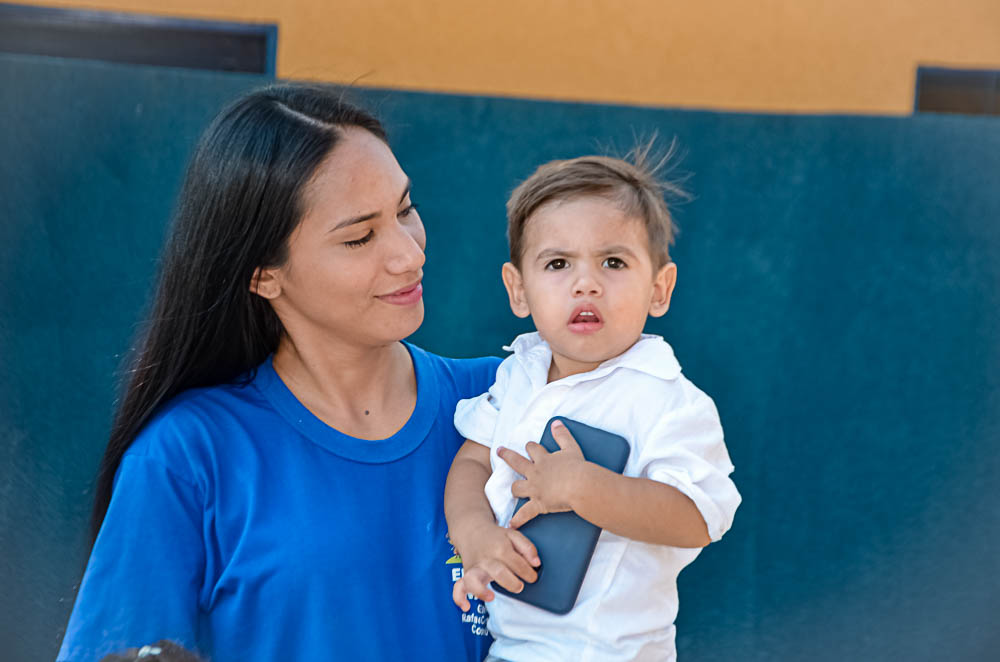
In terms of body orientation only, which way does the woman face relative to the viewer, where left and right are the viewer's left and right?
facing the viewer and to the right of the viewer

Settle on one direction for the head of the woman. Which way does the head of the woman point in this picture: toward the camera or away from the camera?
toward the camera

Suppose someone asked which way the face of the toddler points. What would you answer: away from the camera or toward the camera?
toward the camera

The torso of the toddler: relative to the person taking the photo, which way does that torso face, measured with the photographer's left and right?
facing the viewer and to the left of the viewer
